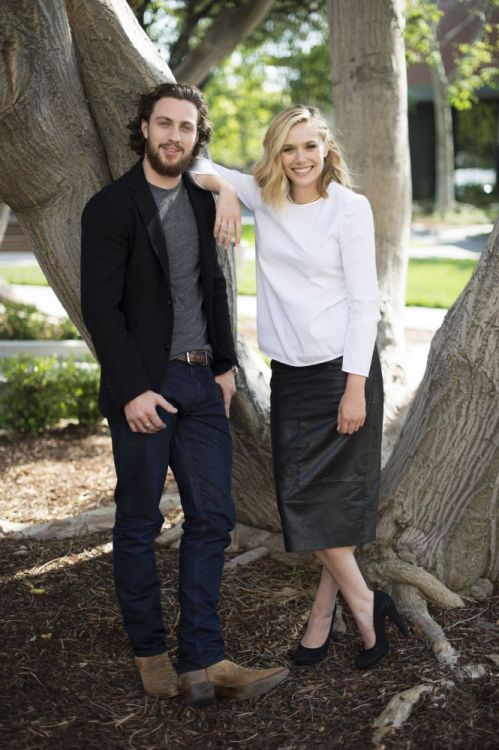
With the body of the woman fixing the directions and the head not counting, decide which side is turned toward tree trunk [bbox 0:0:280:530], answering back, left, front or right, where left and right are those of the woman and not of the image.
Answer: right

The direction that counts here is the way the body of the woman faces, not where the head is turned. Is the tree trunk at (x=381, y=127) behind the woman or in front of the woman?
behind

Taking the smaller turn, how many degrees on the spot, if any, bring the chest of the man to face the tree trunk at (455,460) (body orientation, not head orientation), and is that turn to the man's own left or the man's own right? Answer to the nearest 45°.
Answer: approximately 45° to the man's own left

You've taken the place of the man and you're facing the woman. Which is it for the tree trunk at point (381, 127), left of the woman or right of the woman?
left

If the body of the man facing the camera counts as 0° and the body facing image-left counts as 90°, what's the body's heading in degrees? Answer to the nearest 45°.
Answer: approximately 315°

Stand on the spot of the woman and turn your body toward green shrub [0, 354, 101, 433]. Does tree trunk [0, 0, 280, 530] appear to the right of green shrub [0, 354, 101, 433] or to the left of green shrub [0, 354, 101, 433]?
left

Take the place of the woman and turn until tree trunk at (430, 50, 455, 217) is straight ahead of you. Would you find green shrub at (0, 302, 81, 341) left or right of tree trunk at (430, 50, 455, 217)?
left

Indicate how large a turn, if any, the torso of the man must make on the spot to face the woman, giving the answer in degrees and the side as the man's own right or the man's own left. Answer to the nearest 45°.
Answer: approximately 45° to the man's own left

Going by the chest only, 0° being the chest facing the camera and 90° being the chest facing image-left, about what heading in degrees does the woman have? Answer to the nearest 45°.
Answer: approximately 45°
